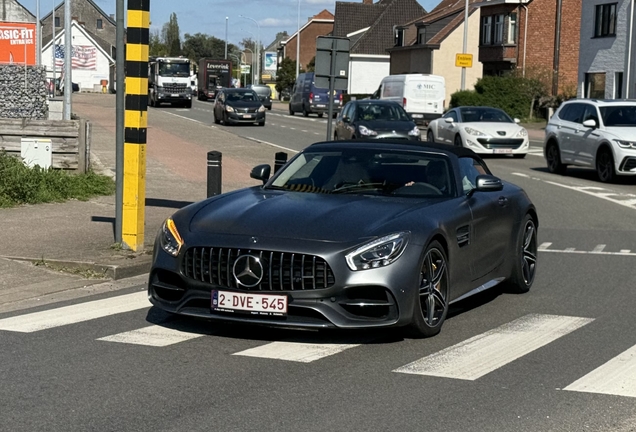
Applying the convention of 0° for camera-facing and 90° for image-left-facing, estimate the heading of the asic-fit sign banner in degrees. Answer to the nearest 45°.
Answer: approximately 0°

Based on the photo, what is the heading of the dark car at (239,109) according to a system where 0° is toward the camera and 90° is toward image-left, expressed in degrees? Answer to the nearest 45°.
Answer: approximately 315°

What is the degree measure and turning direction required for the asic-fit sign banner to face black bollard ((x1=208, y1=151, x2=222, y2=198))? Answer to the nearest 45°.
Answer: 0° — it already faces it

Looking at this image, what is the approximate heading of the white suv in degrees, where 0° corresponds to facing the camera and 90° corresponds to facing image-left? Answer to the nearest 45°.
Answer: approximately 315°

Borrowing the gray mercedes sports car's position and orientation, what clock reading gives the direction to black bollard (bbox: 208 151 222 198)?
The black bollard is roughly at 4 o'clock from the gray mercedes sports car.

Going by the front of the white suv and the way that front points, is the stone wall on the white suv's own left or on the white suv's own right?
on the white suv's own right

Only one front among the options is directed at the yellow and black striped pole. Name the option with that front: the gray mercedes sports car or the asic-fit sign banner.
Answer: the asic-fit sign banner

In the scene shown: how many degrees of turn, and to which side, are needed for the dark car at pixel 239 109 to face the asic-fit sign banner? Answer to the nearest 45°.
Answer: approximately 90° to its right
